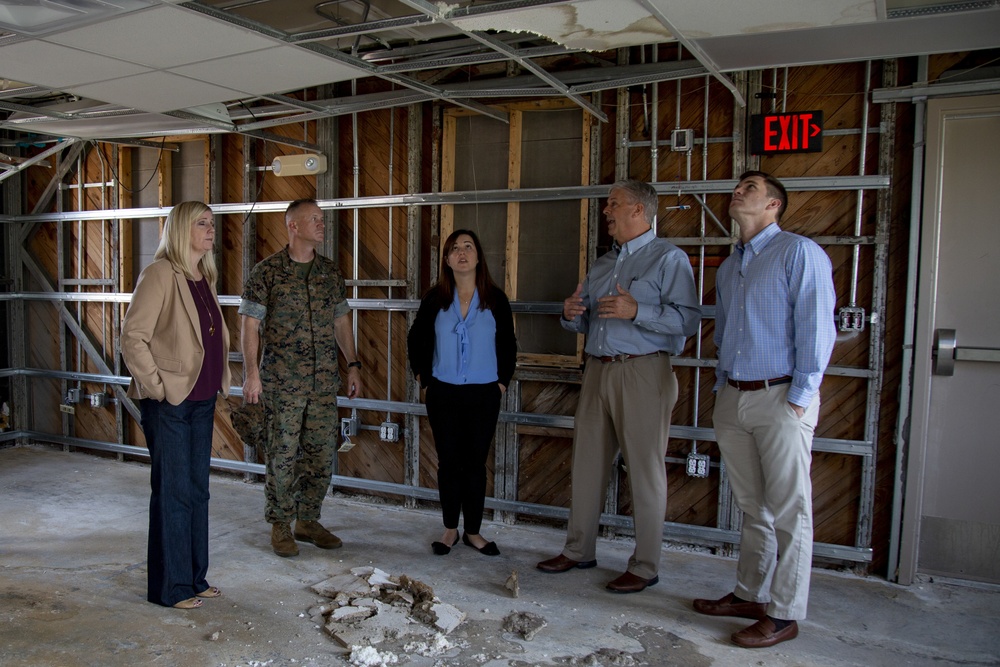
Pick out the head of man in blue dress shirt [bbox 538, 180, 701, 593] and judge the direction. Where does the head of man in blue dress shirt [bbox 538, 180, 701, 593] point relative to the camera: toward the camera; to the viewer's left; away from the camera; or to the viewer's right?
to the viewer's left

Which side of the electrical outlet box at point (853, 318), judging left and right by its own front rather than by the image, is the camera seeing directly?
front

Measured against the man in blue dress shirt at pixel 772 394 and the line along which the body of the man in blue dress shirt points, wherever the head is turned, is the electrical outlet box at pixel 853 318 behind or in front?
behind

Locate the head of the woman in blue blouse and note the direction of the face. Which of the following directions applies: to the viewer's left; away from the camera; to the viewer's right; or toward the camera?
toward the camera

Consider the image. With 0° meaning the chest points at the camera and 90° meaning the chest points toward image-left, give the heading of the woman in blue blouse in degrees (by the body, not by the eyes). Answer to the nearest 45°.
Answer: approximately 0°

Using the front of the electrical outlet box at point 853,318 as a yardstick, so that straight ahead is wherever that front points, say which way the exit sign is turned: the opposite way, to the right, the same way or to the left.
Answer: the same way

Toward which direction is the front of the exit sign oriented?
toward the camera

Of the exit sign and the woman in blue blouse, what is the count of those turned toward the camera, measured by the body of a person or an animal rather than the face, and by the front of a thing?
2

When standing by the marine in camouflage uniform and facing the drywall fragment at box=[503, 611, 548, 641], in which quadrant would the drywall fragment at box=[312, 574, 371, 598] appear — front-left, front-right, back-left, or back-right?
front-right

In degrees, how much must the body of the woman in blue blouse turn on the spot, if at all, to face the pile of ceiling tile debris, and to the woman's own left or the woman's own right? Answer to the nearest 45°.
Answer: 0° — they already face it

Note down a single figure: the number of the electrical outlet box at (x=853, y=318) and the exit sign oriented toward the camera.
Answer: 2

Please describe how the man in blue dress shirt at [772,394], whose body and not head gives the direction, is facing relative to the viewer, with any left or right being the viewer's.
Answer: facing the viewer and to the left of the viewer

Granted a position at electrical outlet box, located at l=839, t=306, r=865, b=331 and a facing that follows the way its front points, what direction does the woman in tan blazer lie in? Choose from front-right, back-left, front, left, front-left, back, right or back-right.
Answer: front-right

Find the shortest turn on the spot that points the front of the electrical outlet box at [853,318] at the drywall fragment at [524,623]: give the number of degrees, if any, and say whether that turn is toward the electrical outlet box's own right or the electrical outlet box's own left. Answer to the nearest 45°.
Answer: approximately 45° to the electrical outlet box's own right

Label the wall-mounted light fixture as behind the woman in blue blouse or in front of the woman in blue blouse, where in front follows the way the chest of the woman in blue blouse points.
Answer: behind

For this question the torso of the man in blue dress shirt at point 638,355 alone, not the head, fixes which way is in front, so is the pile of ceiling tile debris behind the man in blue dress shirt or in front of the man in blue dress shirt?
in front

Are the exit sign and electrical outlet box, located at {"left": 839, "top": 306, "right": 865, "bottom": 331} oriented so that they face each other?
no
